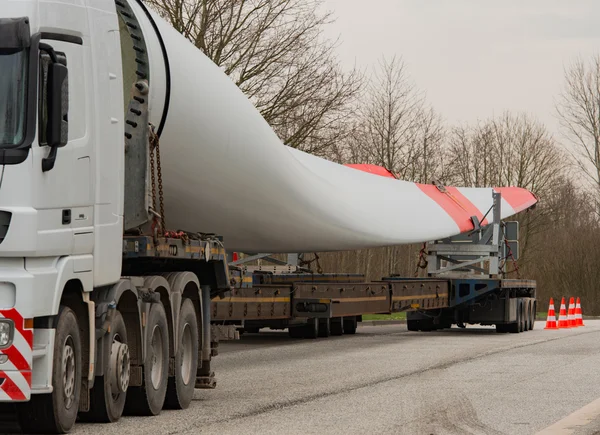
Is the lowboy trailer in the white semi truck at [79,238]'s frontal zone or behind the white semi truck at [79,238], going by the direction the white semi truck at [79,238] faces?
behind

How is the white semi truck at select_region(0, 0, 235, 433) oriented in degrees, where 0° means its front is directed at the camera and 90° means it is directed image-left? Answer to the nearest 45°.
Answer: approximately 45°
